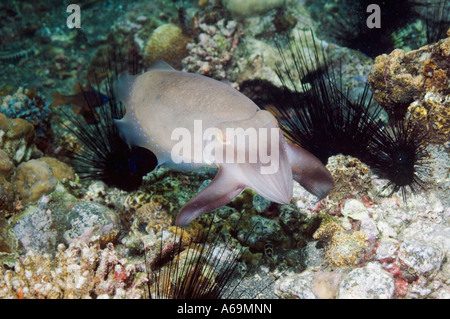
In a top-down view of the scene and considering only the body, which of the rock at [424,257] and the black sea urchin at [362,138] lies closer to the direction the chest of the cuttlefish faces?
the rock

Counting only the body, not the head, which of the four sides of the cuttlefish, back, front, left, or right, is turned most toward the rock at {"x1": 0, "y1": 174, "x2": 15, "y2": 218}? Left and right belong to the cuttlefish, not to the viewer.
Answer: back

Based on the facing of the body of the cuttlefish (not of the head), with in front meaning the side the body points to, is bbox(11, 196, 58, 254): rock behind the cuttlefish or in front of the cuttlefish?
behind

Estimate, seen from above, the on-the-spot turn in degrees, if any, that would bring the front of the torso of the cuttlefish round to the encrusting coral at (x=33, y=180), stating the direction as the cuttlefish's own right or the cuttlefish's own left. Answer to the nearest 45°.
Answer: approximately 180°

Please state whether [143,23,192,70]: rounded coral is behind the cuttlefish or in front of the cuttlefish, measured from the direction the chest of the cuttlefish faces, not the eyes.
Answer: behind

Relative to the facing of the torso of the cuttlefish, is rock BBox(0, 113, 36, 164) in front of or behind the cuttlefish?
behind

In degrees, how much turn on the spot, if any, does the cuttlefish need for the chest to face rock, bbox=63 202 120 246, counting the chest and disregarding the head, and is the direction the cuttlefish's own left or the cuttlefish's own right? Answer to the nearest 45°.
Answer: approximately 180°

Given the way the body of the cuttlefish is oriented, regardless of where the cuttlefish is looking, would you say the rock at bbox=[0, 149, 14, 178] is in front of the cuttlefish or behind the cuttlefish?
behind
